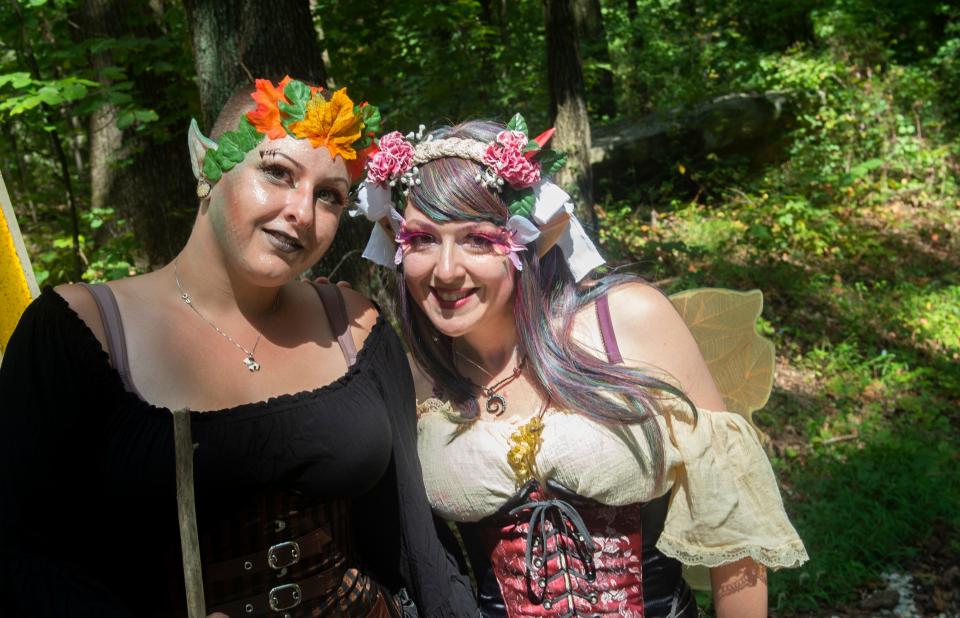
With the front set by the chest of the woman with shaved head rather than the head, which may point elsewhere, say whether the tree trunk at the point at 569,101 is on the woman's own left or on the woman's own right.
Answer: on the woman's own left

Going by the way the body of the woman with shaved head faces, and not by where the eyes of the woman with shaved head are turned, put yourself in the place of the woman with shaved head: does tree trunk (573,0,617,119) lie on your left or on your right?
on your left

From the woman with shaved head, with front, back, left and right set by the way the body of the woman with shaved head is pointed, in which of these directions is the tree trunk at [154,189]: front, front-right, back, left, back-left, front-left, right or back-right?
back-left

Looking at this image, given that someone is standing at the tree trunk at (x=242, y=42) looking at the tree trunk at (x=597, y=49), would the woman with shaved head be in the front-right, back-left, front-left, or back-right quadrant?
back-right

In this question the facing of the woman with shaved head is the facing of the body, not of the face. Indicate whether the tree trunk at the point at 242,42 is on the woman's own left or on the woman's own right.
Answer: on the woman's own left

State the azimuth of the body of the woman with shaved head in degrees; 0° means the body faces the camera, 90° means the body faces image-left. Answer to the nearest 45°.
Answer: approximately 315°

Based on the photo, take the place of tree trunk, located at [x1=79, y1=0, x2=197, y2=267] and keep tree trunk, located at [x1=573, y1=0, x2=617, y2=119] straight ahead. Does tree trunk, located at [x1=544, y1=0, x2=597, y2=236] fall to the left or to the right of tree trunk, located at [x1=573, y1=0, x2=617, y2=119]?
right
